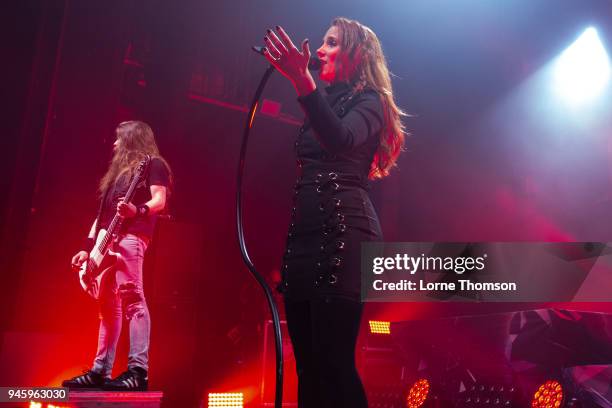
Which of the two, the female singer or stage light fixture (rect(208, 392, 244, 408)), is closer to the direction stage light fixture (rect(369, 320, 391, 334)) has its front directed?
the female singer

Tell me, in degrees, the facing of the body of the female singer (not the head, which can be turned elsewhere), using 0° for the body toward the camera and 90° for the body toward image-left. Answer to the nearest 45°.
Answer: approximately 90°

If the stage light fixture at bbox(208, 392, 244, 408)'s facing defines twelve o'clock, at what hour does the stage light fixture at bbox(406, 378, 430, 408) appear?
the stage light fixture at bbox(406, 378, 430, 408) is roughly at 10 o'clock from the stage light fixture at bbox(208, 392, 244, 408).

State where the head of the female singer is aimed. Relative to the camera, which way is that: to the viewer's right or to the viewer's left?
to the viewer's left

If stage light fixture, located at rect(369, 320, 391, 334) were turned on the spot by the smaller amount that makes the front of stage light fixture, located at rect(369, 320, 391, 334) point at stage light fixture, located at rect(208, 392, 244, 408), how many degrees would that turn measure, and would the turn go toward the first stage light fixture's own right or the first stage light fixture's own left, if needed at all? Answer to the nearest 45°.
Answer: approximately 45° to the first stage light fixture's own right

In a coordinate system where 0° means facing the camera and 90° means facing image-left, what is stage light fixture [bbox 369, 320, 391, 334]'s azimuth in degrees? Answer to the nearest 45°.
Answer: approximately 0°
